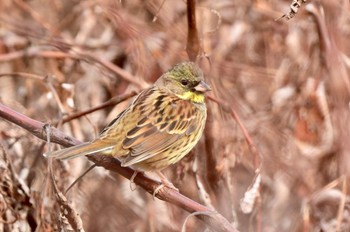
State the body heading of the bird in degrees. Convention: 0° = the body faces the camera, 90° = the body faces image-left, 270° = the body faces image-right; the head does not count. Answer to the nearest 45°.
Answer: approximately 270°
